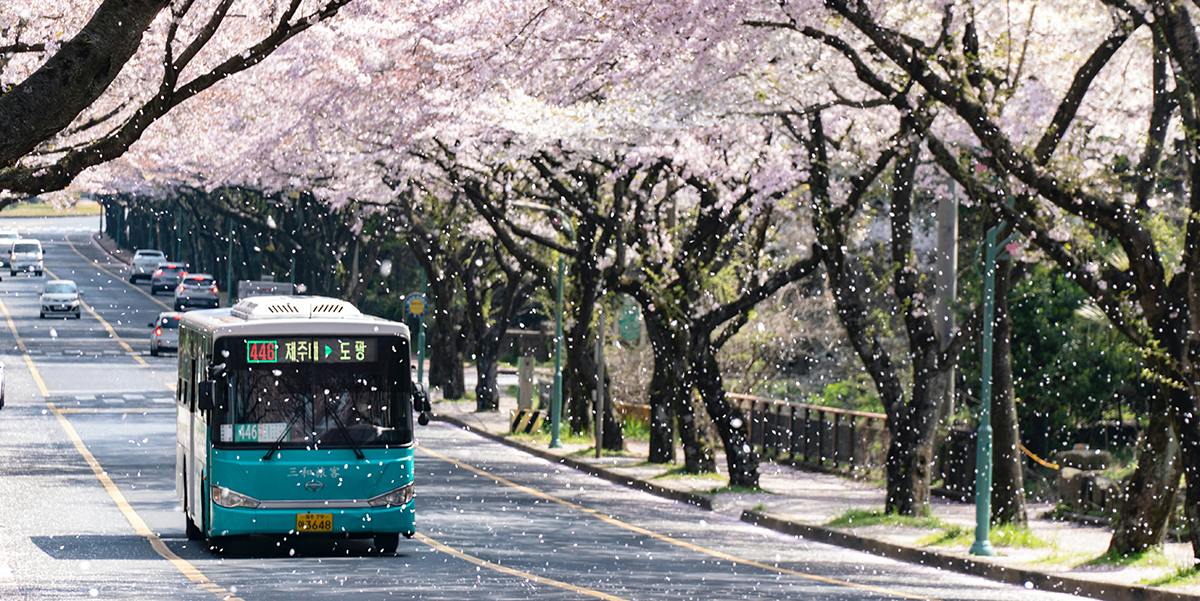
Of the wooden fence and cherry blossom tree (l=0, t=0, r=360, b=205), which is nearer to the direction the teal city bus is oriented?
the cherry blossom tree

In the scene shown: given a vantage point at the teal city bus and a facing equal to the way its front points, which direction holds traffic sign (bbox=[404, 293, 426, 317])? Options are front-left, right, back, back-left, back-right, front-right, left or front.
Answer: back

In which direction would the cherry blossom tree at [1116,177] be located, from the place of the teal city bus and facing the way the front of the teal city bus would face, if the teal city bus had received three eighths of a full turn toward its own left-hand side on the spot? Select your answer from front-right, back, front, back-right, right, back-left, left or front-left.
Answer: front-right

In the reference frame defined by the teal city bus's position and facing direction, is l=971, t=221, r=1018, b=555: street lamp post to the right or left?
on its left

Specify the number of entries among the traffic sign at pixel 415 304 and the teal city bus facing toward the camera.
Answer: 2

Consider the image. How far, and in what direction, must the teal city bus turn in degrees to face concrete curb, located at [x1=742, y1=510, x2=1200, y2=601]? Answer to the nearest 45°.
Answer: approximately 90° to its left

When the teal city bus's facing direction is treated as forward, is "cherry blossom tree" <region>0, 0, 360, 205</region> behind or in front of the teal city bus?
in front

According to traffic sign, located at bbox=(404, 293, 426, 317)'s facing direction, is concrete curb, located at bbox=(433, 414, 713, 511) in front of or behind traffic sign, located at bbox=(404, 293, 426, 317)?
in front

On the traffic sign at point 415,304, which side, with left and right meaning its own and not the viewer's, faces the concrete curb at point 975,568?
front

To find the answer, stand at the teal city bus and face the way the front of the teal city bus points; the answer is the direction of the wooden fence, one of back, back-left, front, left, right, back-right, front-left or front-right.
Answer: back-left

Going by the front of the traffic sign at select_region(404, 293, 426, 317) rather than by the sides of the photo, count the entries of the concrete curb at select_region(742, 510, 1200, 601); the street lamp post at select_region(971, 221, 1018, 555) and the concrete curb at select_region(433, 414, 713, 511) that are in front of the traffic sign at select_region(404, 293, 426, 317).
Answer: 3
